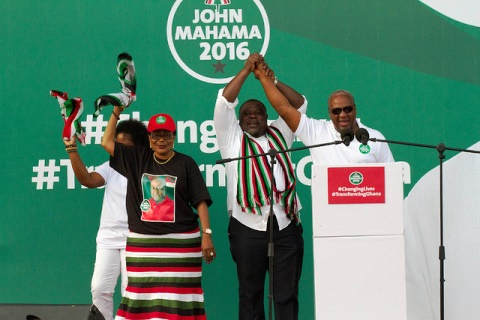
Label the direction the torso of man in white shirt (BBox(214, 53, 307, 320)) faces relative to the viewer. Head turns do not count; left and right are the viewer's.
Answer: facing the viewer

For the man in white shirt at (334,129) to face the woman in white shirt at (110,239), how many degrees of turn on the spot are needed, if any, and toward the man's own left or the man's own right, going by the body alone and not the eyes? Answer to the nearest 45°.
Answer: approximately 90° to the man's own right

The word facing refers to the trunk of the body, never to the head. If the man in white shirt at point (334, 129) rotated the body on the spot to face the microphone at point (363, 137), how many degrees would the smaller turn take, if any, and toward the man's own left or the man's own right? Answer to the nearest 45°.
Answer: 0° — they already face it

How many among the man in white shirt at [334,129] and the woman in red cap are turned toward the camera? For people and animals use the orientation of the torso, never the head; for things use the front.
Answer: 2

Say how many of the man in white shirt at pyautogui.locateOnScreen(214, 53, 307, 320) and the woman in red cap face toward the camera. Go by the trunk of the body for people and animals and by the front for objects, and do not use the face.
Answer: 2

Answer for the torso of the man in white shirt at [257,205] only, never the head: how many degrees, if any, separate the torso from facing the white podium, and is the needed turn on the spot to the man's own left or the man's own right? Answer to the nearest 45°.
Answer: approximately 45° to the man's own left

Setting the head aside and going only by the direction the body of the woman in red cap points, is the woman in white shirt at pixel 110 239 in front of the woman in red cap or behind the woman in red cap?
behind

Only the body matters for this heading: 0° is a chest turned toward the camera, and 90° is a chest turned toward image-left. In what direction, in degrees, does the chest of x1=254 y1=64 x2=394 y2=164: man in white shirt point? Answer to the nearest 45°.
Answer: approximately 0°

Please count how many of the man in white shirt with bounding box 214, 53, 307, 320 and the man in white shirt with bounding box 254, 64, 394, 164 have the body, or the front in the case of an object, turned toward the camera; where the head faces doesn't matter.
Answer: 2

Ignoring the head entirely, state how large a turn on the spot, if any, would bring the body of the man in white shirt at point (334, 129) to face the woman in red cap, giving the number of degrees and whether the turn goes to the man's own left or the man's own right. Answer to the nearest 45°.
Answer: approximately 90° to the man's own right

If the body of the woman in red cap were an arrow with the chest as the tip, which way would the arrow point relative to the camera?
toward the camera
